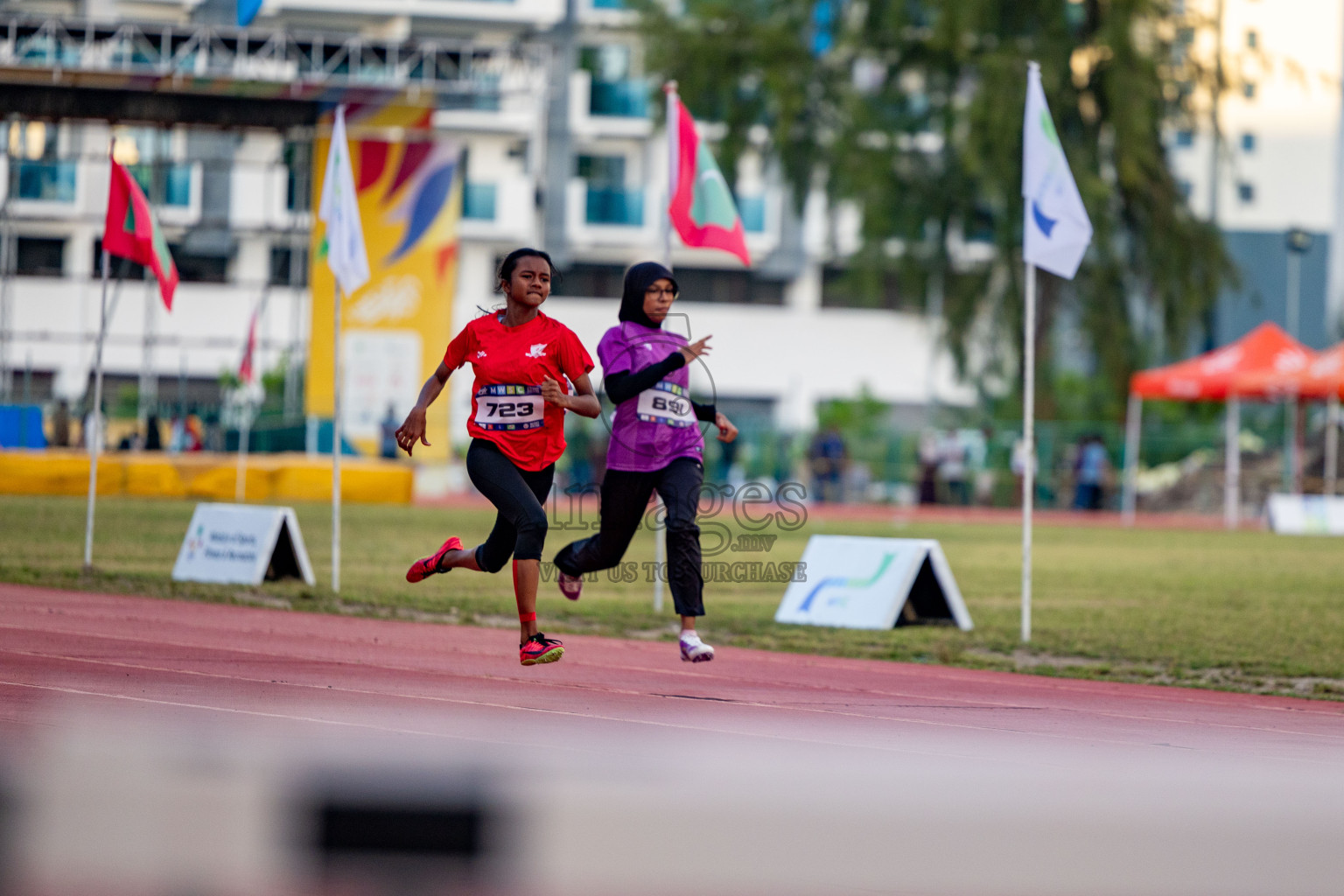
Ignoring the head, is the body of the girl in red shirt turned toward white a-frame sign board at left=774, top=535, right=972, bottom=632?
no

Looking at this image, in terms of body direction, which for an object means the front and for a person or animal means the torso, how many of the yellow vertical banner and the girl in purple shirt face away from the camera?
0

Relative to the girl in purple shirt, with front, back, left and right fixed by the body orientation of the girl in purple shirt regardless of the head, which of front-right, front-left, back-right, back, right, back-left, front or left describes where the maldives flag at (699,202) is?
back-left

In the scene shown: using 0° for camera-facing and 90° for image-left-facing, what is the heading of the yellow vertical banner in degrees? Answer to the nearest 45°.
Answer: approximately 0°

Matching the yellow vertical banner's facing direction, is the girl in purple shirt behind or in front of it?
in front

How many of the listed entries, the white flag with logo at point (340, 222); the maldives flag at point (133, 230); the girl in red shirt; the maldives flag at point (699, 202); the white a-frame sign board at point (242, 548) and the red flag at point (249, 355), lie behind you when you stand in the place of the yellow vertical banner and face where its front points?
0

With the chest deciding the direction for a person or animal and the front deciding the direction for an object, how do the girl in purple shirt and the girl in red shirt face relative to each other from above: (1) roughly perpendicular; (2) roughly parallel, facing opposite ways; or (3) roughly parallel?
roughly parallel

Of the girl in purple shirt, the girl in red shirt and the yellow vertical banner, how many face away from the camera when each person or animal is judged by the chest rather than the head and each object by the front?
0

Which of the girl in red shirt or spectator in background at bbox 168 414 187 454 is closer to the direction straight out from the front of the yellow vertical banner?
the girl in red shirt

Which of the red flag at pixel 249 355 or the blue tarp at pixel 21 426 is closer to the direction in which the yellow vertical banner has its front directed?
the red flag

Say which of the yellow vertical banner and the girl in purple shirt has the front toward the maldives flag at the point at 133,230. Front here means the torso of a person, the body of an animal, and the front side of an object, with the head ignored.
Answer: the yellow vertical banner

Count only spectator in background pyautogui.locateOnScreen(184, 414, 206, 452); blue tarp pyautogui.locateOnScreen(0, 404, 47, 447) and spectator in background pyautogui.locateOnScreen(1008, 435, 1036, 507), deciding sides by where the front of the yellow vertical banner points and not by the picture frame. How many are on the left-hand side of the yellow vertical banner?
1

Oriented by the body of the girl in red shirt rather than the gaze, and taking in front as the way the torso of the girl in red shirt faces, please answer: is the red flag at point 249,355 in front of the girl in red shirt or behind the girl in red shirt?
behind

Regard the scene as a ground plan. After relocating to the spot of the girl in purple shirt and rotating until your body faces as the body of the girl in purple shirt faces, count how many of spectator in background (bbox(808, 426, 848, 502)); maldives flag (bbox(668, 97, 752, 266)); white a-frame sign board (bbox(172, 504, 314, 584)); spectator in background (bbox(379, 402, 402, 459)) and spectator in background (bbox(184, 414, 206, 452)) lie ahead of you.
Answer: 0

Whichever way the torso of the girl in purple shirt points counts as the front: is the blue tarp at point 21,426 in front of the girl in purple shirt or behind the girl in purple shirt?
behind

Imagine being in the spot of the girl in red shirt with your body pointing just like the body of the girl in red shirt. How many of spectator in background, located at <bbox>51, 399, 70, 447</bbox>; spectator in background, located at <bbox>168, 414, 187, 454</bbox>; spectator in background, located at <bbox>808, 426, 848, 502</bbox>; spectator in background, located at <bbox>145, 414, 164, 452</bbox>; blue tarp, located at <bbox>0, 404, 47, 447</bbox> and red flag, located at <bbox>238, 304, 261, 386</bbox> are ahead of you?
0

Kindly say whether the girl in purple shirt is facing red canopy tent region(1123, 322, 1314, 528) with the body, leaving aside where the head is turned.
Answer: no

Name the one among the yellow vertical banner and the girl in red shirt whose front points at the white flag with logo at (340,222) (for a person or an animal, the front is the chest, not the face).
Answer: the yellow vertical banner
